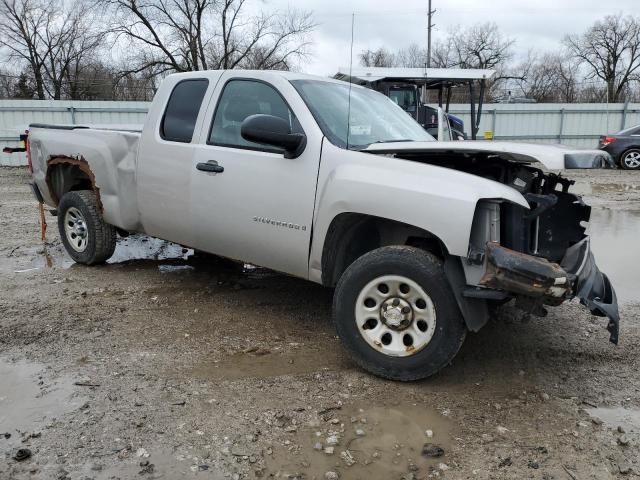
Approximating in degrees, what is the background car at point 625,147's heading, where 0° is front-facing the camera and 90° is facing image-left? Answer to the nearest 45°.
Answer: approximately 270°

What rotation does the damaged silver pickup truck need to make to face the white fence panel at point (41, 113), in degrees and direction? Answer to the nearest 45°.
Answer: approximately 180°

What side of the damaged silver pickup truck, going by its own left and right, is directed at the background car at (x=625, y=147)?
left

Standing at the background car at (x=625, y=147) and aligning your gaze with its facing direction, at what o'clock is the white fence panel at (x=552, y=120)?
The white fence panel is roughly at 8 o'clock from the background car.

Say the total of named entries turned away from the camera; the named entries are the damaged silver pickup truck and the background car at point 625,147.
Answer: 0

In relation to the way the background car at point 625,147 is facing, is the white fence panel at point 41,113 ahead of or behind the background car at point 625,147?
behind

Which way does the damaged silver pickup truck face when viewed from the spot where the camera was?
facing the viewer and to the right of the viewer
